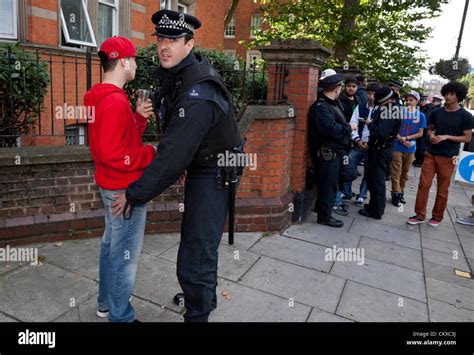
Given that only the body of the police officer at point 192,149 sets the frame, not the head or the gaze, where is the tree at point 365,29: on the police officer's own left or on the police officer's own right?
on the police officer's own right

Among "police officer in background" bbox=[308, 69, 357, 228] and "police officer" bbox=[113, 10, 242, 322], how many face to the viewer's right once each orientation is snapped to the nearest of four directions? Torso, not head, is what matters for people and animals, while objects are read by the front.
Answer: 1

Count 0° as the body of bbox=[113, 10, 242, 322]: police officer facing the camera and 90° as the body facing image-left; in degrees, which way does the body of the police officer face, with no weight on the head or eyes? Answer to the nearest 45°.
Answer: approximately 90°

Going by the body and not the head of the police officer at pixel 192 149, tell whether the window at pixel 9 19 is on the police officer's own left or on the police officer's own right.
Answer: on the police officer's own right

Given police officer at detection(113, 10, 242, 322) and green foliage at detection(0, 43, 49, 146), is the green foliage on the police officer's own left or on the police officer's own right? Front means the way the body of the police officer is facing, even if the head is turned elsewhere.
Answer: on the police officer's own right
